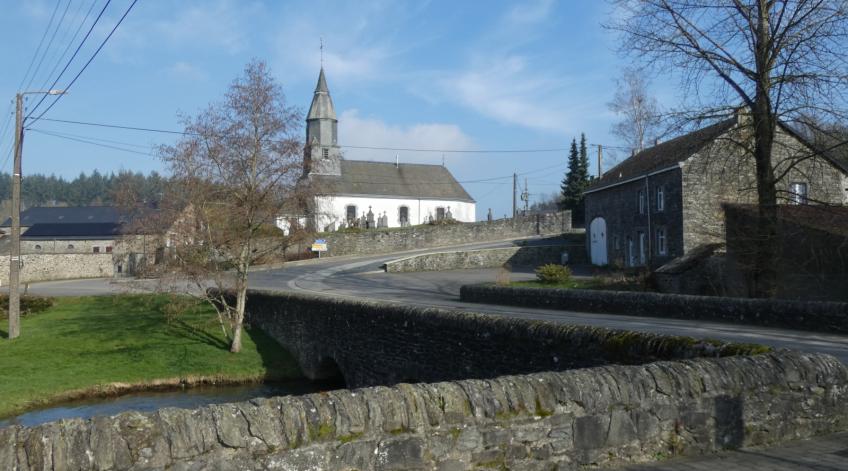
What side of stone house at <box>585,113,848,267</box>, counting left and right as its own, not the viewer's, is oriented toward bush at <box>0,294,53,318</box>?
front

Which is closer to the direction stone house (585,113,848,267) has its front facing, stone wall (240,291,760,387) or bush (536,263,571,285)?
the bush

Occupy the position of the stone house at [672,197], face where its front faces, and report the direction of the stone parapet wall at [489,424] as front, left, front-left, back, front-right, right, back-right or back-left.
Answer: front-left

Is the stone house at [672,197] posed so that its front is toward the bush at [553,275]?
yes

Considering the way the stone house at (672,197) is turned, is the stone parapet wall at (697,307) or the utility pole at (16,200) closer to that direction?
the utility pole

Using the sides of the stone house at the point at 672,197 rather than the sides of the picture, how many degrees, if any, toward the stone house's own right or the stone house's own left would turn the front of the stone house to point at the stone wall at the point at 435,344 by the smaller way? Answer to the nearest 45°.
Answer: approximately 45° to the stone house's own left

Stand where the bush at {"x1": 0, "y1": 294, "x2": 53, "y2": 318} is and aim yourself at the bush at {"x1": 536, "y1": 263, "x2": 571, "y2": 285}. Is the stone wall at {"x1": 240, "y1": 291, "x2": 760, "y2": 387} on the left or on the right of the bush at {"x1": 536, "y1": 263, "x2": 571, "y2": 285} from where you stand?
right

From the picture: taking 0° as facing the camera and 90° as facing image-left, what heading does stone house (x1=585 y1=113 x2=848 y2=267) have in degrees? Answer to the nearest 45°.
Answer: approximately 45°

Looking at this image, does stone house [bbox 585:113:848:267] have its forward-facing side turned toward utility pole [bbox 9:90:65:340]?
yes

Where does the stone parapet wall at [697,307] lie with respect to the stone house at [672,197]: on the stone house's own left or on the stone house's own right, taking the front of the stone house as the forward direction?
on the stone house's own left
